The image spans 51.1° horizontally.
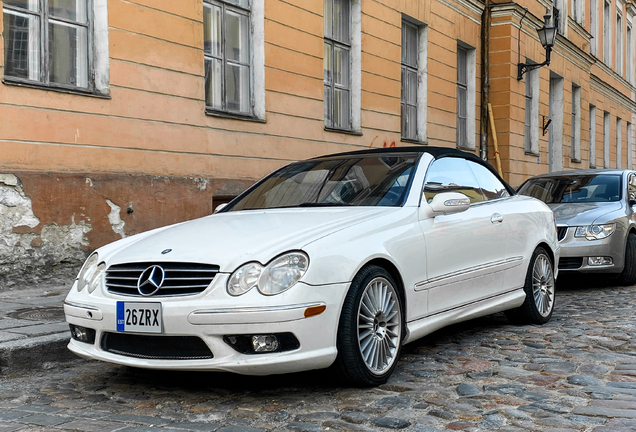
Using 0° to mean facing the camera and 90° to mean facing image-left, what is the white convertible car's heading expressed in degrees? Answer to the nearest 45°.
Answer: approximately 45°

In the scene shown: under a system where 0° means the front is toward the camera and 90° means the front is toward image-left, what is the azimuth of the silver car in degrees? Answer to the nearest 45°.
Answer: approximately 45°

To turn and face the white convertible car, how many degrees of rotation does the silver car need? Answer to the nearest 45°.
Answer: approximately 45° to its left

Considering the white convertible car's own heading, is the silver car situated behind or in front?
behind
